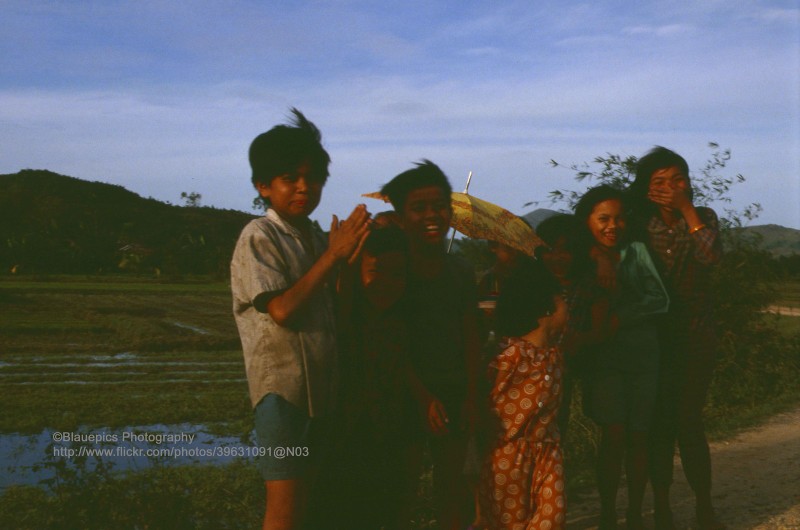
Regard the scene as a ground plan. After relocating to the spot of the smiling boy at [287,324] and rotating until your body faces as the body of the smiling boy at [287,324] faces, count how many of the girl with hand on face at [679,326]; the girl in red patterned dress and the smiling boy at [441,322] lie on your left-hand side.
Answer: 3

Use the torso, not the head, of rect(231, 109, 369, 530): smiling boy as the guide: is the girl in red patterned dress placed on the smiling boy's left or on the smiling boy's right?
on the smiling boy's left

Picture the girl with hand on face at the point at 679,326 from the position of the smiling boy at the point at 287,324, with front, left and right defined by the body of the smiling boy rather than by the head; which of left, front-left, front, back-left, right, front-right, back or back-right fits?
left

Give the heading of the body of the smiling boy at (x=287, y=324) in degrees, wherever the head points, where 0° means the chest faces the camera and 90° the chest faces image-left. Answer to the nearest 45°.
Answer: approximately 315°

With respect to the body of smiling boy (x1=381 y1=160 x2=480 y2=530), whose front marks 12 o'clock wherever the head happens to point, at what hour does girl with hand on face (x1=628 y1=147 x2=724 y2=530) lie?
The girl with hand on face is roughly at 8 o'clock from the smiling boy.

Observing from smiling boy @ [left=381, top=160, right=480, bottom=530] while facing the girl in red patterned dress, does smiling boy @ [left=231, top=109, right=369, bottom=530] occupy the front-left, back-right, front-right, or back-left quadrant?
back-right

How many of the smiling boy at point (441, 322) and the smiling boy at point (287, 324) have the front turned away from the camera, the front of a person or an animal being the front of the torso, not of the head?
0

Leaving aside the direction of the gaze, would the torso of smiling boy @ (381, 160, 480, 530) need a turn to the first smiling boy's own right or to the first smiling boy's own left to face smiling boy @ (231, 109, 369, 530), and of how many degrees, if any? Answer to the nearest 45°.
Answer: approximately 45° to the first smiling boy's own right

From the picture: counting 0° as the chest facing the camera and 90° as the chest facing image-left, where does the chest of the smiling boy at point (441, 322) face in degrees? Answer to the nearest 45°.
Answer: approximately 0°

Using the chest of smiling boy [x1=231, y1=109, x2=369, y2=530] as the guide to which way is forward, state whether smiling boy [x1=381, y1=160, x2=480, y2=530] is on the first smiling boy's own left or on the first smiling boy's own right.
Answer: on the first smiling boy's own left
